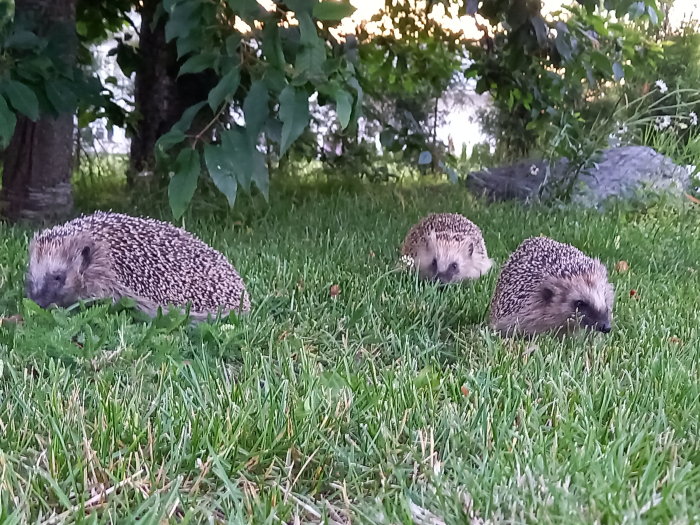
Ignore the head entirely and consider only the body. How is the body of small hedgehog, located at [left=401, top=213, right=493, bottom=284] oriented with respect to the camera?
toward the camera

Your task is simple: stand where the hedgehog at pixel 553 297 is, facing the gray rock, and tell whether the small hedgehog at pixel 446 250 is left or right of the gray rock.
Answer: left

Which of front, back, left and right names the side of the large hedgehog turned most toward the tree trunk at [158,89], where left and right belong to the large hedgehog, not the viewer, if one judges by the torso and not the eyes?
right

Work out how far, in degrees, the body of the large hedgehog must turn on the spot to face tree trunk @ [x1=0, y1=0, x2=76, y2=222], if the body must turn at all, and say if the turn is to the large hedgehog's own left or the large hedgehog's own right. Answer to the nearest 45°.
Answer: approximately 90° to the large hedgehog's own right

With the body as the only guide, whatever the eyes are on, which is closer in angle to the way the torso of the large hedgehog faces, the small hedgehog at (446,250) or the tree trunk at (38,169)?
the tree trunk

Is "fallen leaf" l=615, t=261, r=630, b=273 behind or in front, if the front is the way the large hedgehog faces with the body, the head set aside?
behind

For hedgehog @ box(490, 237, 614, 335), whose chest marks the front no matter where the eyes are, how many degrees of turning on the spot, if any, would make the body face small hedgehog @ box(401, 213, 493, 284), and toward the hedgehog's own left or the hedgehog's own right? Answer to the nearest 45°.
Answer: approximately 180°

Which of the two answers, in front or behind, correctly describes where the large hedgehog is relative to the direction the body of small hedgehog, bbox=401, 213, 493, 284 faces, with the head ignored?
in front

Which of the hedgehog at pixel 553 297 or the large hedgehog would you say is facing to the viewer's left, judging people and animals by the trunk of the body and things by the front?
the large hedgehog

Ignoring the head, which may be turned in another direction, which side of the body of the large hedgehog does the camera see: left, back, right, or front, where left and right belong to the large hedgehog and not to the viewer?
left

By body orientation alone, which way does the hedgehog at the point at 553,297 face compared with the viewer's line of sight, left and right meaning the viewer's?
facing the viewer and to the right of the viewer

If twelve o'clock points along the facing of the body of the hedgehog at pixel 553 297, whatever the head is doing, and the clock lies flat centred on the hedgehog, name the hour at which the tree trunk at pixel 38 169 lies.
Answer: The tree trunk is roughly at 5 o'clock from the hedgehog.

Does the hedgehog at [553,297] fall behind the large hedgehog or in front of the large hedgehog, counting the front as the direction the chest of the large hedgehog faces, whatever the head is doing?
behind
